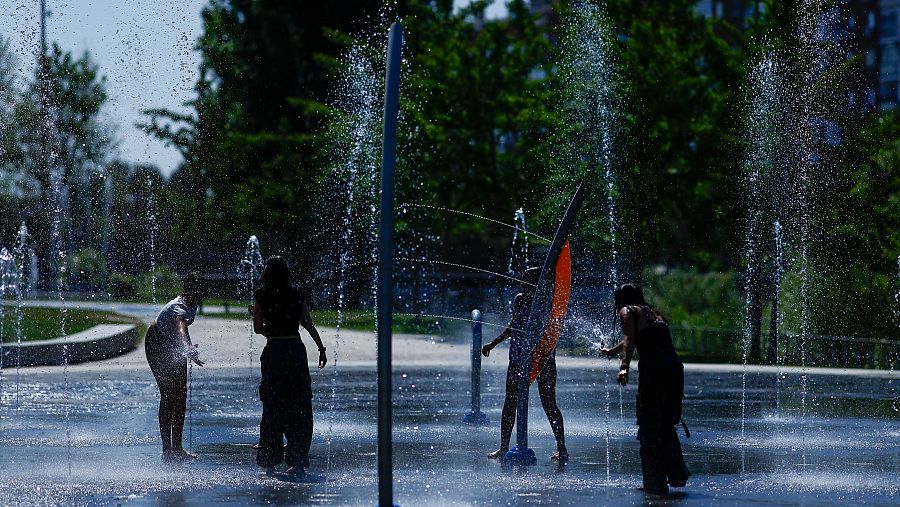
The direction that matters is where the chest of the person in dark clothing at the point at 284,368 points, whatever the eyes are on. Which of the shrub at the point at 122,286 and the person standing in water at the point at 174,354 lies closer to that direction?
the shrub

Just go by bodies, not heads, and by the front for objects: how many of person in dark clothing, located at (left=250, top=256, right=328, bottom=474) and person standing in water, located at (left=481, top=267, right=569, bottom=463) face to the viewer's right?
0

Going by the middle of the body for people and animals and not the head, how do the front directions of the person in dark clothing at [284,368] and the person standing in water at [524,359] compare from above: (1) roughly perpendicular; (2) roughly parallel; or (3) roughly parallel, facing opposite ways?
roughly perpendicular

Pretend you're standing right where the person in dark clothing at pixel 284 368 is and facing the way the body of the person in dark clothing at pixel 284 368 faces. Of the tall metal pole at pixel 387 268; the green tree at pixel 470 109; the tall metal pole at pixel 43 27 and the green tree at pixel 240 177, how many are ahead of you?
3

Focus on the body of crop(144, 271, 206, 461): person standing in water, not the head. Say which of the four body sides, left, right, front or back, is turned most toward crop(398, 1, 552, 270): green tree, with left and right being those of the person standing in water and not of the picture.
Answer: left

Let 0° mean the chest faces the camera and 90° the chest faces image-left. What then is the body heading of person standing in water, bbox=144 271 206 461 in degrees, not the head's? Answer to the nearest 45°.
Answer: approximately 270°

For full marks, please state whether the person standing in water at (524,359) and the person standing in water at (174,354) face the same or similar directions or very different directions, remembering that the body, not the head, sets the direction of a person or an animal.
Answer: very different directions

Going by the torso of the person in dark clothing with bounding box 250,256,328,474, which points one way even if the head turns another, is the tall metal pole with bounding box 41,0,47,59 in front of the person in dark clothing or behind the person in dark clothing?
in front

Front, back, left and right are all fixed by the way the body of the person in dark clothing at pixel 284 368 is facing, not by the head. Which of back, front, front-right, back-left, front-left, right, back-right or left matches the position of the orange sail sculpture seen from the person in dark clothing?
right

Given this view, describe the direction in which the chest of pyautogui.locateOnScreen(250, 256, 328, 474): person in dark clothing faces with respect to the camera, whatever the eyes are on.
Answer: away from the camera

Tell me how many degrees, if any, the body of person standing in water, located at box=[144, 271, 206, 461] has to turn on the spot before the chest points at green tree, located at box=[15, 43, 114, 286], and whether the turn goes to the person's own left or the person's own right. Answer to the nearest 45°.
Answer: approximately 90° to the person's own left

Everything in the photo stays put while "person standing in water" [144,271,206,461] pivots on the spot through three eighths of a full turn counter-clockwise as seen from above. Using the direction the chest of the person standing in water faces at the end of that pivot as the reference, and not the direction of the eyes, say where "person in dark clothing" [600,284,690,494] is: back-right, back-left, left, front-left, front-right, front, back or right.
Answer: back

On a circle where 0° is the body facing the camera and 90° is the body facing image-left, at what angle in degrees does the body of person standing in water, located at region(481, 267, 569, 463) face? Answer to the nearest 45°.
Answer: approximately 90°

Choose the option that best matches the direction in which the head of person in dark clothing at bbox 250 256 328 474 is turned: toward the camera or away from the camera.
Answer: away from the camera
